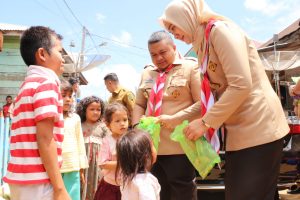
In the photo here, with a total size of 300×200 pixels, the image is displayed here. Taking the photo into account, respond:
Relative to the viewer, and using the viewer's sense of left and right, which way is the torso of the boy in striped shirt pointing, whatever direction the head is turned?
facing to the right of the viewer

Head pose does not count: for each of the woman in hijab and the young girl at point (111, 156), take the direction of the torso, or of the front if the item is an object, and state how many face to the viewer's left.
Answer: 1

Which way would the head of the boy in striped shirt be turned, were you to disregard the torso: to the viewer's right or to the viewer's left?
to the viewer's right

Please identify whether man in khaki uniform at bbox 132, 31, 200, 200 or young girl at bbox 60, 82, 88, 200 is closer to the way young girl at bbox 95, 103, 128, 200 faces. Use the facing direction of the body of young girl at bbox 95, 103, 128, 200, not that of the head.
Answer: the man in khaki uniform

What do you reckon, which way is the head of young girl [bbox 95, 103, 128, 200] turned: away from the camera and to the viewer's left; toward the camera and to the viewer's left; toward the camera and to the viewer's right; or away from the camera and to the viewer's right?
toward the camera and to the viewer's right

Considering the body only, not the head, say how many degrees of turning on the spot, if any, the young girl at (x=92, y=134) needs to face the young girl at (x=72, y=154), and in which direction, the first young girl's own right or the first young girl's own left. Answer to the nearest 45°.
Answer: approximately 45° to the first young girl's own right

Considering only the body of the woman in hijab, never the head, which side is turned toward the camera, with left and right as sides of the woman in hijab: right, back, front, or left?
left

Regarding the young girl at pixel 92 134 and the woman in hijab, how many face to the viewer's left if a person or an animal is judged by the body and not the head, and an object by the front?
1
